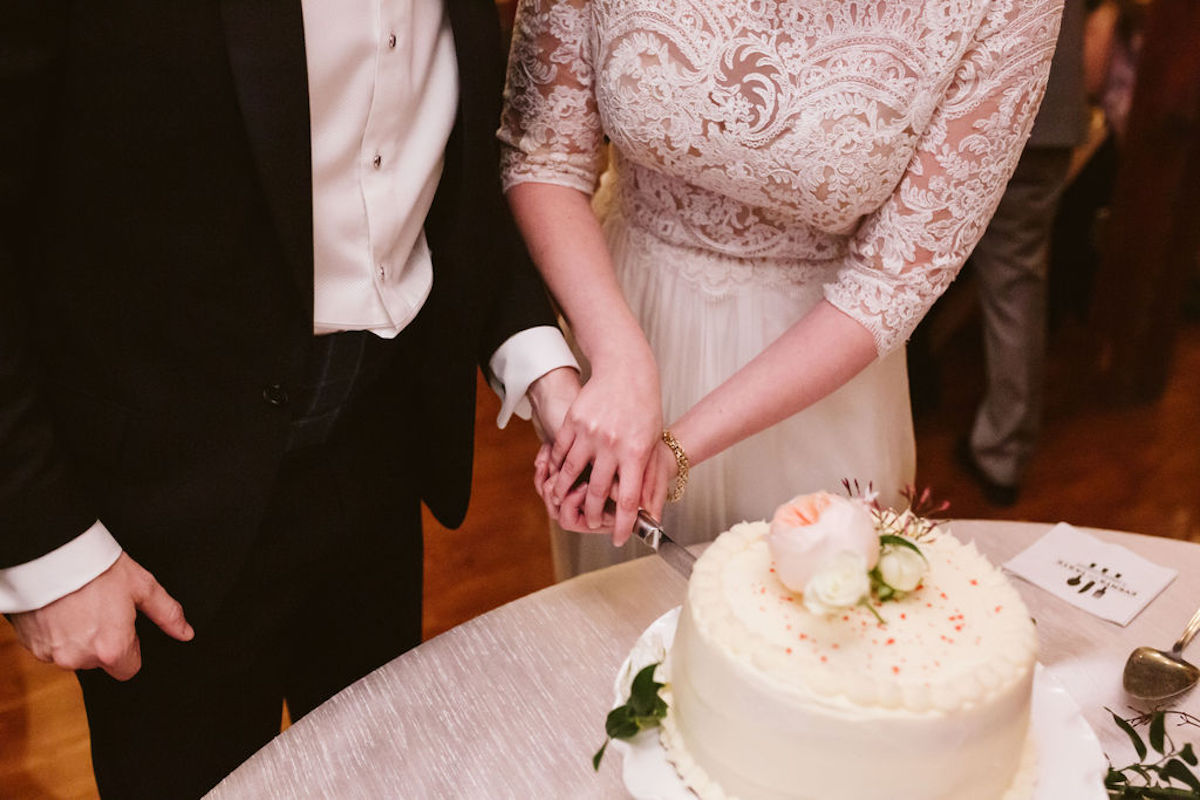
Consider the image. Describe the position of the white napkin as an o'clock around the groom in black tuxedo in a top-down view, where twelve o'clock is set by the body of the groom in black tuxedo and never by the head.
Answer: The white napkin is roughly at 11 o'clock from the groom in black tuxedo.

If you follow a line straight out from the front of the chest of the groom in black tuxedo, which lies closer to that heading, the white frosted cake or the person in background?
the white frosted cake

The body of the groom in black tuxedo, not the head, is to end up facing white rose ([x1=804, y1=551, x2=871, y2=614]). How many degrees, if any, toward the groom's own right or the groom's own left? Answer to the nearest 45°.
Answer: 0° — they already face it

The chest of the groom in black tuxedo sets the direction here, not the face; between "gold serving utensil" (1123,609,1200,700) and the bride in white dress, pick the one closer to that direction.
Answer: the gold serving utensil

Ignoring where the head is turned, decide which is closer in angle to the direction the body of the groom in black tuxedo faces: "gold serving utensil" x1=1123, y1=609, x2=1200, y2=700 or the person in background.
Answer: the gold serving utensil

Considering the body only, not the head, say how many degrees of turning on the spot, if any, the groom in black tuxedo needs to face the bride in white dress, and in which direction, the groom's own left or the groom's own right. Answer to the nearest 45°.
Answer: approximately 45° to the groom's own left

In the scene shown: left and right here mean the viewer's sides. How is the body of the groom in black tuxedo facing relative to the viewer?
facing the viewer and to the right of the viewer

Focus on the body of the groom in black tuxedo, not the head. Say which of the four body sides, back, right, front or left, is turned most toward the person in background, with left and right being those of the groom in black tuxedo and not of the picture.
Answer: left

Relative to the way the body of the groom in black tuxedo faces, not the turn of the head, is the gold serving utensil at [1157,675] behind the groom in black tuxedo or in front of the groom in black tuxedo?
in front

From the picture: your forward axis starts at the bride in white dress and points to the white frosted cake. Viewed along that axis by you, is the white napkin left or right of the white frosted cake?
left

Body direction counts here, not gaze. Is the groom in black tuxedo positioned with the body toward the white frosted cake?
yes

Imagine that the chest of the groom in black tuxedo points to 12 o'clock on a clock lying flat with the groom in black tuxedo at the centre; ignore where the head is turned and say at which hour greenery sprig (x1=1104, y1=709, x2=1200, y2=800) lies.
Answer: The greenery sprig is roughly at 12 o'clock from the groom in black tuxedo.

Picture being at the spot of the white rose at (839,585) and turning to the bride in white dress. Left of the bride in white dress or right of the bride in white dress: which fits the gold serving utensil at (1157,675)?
right
